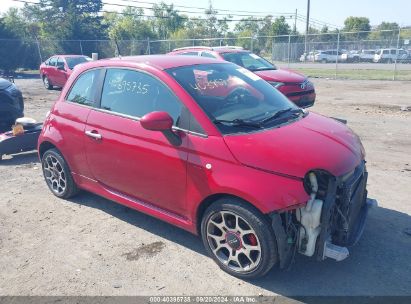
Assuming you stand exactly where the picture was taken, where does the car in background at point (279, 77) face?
facing the viewer and to the right of the viewer

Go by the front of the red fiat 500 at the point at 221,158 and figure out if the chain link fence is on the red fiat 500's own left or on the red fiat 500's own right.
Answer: on the red fiat 500's own left

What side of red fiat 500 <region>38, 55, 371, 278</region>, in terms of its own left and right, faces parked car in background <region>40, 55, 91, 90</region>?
back

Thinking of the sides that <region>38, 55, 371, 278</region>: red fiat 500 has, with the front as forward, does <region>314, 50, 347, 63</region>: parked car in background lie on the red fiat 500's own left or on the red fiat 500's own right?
on the red fiat 500's own left

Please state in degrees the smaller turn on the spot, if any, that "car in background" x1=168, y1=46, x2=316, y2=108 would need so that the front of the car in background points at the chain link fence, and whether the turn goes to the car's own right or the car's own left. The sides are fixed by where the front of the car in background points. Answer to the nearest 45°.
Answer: approximately 135° to the car's own left

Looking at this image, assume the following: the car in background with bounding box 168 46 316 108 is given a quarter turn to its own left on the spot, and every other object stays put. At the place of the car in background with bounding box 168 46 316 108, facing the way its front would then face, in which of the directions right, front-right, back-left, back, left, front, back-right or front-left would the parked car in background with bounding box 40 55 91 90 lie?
left

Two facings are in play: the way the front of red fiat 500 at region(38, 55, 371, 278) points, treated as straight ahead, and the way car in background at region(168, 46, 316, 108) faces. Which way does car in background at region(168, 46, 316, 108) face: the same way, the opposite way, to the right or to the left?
the same way

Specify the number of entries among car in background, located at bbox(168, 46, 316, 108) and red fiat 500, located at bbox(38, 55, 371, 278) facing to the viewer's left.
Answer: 0
